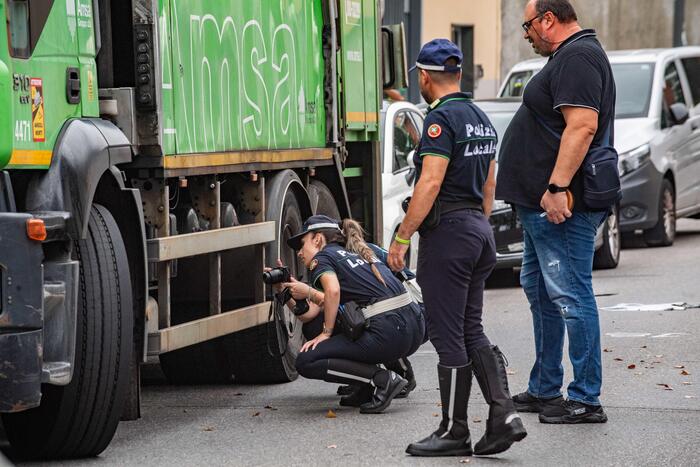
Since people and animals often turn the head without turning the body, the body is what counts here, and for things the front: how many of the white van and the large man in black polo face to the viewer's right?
0

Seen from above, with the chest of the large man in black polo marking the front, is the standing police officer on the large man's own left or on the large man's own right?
on the large man's own left

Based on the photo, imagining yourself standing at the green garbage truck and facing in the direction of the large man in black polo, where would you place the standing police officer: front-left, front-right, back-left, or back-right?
front-right

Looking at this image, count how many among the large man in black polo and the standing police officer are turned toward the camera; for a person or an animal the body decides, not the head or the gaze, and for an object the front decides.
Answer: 0

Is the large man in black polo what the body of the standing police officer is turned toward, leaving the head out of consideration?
no

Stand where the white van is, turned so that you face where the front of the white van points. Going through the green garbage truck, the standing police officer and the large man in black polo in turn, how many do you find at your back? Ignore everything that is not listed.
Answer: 0

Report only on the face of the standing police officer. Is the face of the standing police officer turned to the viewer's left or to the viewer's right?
to the viewer's left

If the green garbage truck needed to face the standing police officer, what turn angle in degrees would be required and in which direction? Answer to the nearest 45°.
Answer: approximately 90° to its left

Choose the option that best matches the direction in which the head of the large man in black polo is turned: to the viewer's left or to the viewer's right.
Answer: to the viewer's left

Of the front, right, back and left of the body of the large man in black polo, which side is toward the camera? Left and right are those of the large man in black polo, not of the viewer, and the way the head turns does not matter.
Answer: left

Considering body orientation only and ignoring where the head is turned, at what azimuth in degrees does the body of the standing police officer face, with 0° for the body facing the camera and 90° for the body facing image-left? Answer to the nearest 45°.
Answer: approximately 135°

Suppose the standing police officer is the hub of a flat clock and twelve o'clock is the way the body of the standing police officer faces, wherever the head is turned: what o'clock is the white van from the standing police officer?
The white van is roughly at 2 o'clock from the standing police officer.

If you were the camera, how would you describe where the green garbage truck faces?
facing the viewer and to the left of the viewer

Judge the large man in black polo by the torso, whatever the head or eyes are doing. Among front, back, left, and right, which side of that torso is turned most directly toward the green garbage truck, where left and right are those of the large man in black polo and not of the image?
front

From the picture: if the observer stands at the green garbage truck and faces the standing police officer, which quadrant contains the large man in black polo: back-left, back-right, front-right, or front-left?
front-left

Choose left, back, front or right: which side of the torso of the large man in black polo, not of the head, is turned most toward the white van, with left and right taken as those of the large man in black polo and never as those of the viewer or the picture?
right
